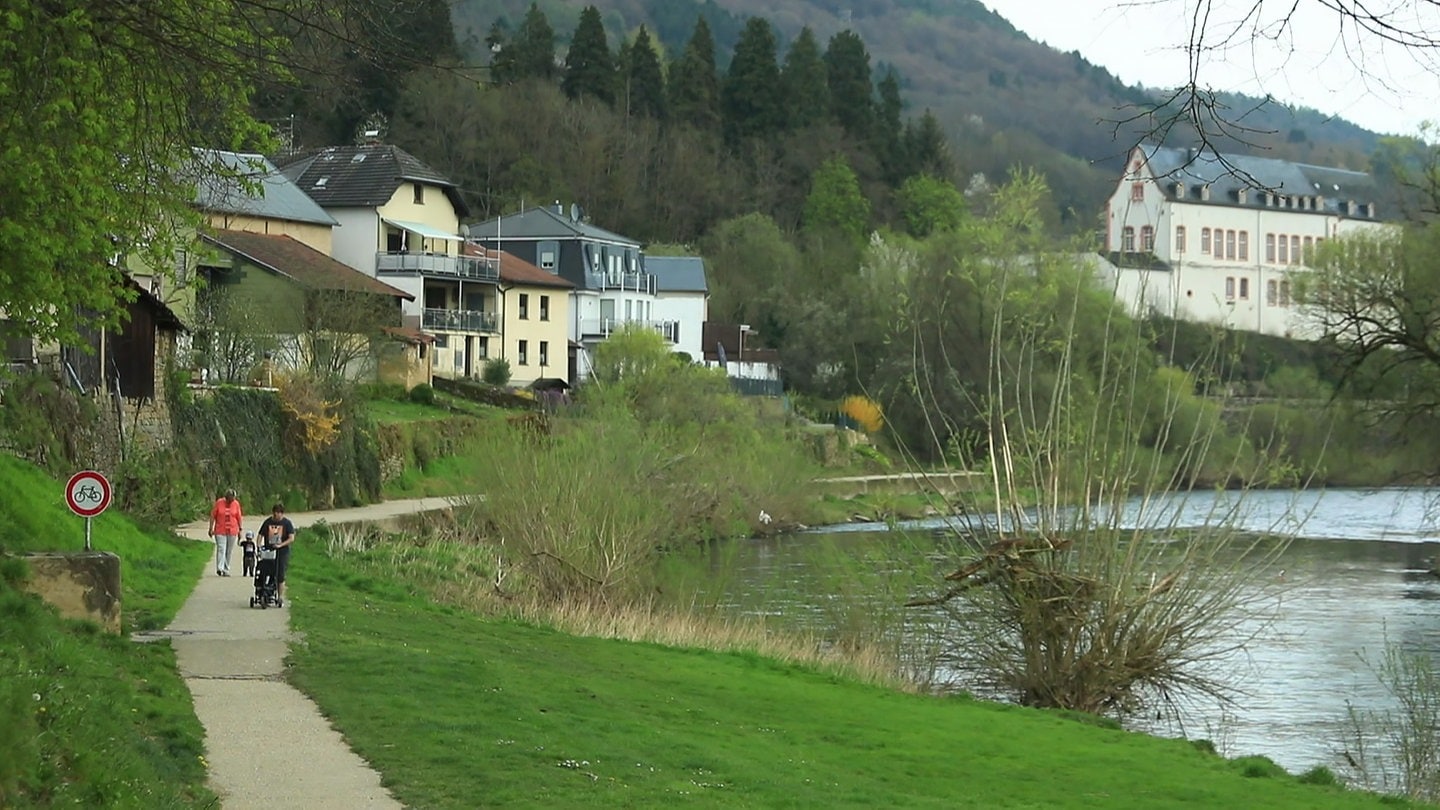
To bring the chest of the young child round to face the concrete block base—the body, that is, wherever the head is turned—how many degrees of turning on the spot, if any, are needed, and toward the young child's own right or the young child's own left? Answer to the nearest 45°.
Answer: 0° — they already face it

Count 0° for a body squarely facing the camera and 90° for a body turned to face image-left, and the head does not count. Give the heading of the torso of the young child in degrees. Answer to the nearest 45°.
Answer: approximately 0°
